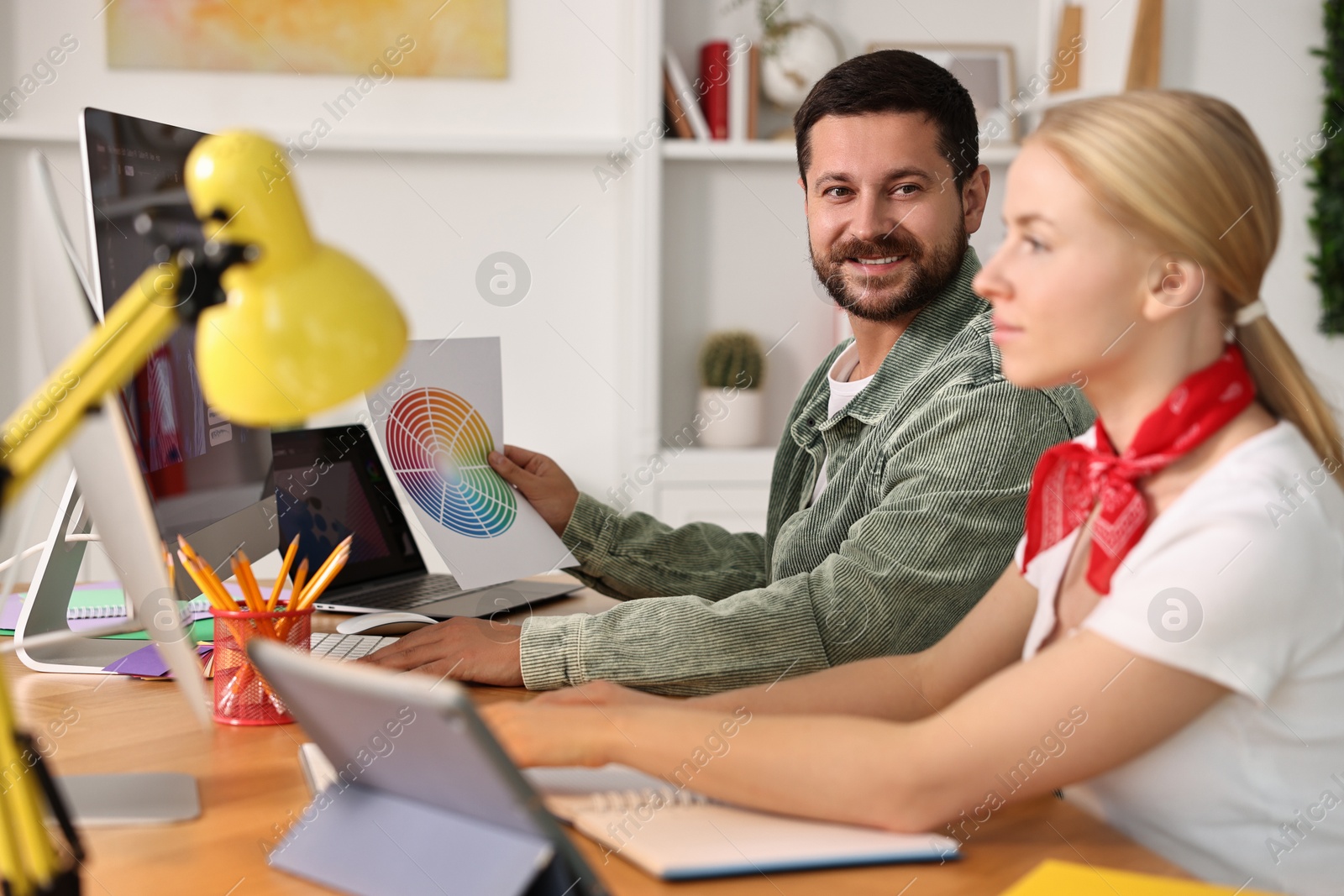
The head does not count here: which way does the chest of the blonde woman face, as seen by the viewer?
to the viewer's left

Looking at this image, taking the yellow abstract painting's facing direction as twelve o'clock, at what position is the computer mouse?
The computer mouse is roughly at 12 o'clock from the yellow abstract painting.

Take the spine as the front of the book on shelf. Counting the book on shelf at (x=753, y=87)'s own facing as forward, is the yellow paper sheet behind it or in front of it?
in front

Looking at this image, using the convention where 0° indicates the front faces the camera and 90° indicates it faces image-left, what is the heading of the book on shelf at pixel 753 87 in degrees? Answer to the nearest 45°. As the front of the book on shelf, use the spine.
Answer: approximately 0°

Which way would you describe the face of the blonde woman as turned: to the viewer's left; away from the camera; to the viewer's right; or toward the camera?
to the viewer's left

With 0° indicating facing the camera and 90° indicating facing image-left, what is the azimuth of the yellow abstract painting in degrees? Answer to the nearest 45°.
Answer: approximately 0°

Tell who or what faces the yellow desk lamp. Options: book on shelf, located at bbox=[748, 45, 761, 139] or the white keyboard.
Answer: the book on shelf

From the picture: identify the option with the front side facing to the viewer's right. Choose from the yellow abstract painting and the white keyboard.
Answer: the white keyboard

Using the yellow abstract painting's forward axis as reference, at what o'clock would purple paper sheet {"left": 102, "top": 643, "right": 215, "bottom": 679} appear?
The purple paper sheet is roughly at 12 o'clock from the yellow abstract painting.

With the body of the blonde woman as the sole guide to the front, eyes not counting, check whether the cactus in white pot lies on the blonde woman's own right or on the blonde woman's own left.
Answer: on the blonde woman's own right
